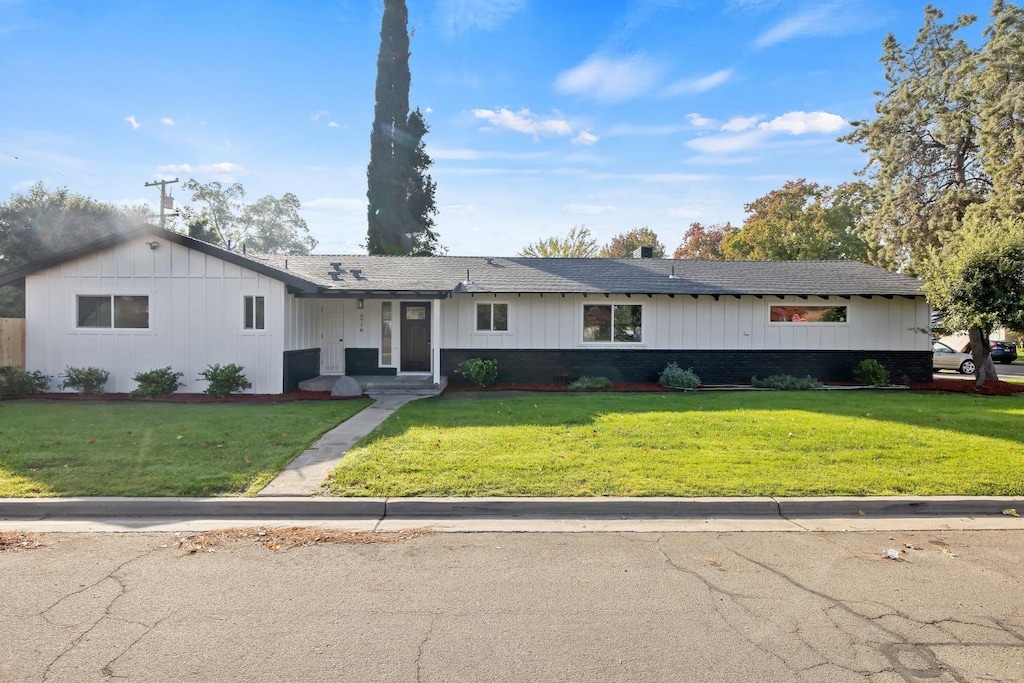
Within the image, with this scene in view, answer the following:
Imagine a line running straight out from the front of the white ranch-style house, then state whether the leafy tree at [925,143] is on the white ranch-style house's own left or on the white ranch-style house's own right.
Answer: on the white ranch-style house's own left

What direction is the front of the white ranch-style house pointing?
toward the camera

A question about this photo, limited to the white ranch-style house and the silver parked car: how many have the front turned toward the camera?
1

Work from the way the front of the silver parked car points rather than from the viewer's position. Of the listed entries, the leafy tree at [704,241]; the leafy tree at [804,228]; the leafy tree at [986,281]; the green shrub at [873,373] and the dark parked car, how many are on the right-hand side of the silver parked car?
2

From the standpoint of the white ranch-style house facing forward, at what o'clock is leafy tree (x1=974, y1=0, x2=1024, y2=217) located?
The leafy tree is roughly at 9 o'clock from the white ranch-style house.

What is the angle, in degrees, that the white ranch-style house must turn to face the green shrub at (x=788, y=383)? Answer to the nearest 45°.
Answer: approximately 90° to its left

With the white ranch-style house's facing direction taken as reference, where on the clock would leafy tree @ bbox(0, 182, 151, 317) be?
The leafy tree is roughly at 4 o'clock from the white ranch-style house.

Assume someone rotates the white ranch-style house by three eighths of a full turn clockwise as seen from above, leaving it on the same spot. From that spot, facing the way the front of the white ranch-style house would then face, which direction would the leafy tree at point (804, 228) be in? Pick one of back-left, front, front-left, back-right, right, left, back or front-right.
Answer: right
